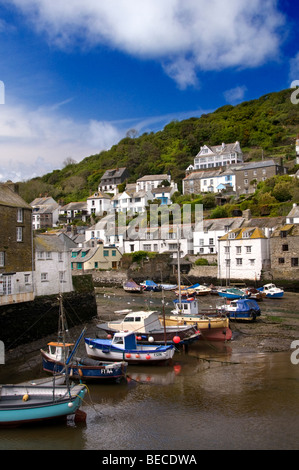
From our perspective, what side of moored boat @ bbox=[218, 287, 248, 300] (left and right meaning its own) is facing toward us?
left

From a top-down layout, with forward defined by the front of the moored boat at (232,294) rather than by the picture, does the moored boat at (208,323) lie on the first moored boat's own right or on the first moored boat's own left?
on the first moored boat's own left

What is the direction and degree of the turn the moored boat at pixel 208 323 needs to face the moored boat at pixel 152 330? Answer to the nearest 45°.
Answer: approximately 135° to its right

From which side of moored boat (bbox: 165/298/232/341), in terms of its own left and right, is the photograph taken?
right

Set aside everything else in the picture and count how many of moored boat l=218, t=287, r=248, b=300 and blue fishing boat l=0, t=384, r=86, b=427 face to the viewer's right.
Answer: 1

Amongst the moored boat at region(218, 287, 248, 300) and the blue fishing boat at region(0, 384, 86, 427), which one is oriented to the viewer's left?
the moored boat

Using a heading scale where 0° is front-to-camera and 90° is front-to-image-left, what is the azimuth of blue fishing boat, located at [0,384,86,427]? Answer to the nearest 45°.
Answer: approximately 270°

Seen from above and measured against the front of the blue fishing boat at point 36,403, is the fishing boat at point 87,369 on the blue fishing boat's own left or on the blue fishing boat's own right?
on the blue fishing boat's own left

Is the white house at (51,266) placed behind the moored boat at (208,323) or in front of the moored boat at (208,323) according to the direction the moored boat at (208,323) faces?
behind
